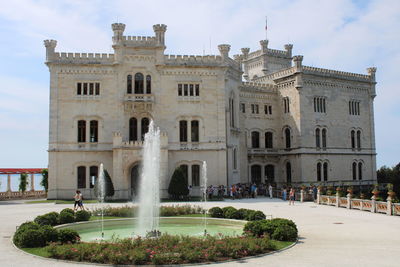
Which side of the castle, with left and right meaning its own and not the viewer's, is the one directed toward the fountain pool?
front

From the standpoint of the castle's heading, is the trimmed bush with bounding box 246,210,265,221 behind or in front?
in front

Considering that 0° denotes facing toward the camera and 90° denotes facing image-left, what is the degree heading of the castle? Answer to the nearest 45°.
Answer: approximately 0°

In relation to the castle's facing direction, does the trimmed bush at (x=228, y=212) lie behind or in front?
in front

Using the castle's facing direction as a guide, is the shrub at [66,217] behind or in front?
in front

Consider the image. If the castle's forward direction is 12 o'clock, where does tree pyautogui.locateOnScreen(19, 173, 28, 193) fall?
The tree is roughly at 4 o'clock from the castle.
